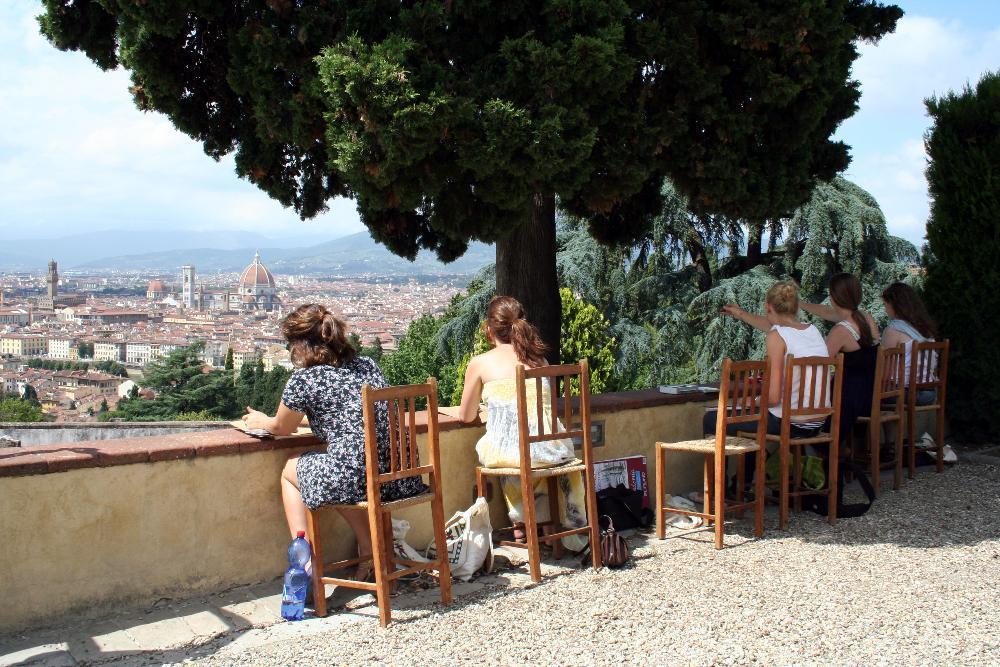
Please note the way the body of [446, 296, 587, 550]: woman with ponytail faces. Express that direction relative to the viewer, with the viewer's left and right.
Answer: facing away from the viewer and to the left of the viewer

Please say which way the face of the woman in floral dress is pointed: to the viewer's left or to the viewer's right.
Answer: to the viewer's left

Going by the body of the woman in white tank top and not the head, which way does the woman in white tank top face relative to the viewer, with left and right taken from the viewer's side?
facing away from the viewer and to the left of the viewer

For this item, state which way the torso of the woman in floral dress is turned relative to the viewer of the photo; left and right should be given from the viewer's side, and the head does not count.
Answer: facing away from the viewer and to the left of the viewer

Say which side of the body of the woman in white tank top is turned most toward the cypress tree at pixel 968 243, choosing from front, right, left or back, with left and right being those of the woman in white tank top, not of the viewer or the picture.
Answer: right

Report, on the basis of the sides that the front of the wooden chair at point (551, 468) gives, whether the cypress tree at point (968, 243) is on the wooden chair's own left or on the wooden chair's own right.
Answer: on the wooden chair's own right

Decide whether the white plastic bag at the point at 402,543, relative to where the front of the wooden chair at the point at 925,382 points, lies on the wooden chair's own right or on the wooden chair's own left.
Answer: on the wooden chair's own left

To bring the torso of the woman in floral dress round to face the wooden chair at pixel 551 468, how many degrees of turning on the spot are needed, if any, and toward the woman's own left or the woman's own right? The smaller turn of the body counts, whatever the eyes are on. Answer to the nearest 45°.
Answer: approximately 135° to the woman's own right

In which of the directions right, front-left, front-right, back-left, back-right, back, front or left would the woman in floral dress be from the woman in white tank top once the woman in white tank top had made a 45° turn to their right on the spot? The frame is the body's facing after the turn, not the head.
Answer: back-left

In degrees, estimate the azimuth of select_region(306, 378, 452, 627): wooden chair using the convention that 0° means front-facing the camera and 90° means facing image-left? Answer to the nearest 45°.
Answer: approximately 135°

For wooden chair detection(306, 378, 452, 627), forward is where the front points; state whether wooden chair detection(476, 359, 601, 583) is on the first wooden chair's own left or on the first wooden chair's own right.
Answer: on the first wooden chair's own right

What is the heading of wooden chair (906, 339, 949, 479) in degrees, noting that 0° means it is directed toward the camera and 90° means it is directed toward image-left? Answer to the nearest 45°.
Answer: approximately 135°
